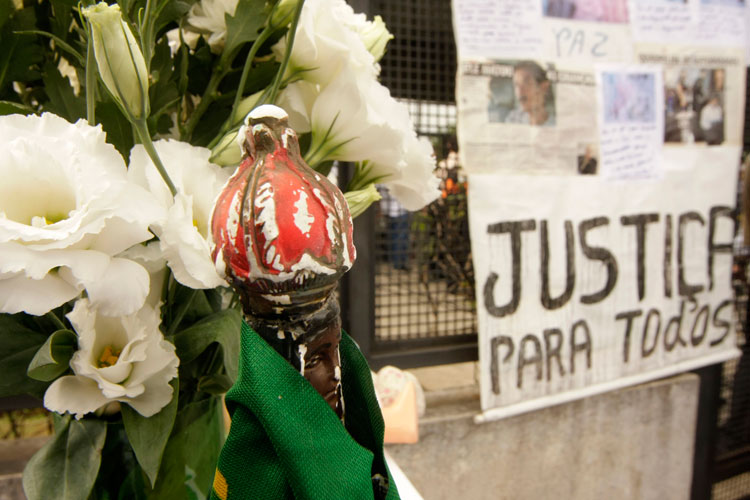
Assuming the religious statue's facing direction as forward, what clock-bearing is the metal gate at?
The metal gate is roughly at 8 o'clock from the religious statue.

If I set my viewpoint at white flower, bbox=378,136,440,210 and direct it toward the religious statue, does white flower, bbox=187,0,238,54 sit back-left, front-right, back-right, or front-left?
front-right

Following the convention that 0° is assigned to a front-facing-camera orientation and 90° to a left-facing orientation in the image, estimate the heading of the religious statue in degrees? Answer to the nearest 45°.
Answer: approximately 315°

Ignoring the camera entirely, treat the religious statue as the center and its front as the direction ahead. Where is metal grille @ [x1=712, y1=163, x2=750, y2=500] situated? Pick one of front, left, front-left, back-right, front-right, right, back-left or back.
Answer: left
